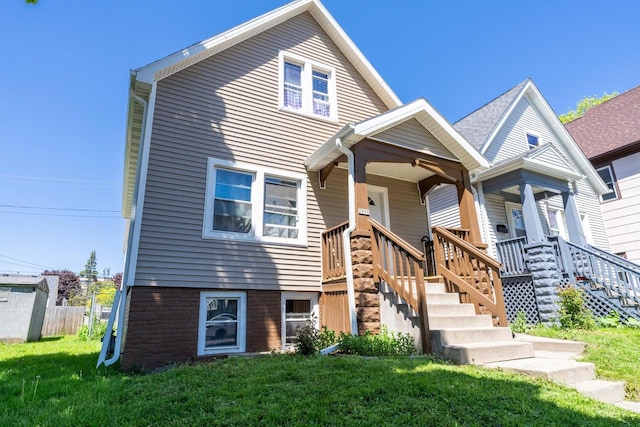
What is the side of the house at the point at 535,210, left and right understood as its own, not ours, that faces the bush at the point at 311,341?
right

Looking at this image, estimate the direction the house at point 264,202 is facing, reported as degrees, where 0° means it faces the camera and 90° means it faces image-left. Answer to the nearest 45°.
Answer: approximately 315°

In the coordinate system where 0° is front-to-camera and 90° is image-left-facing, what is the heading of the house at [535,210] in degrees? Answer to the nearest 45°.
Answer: approximately 315°

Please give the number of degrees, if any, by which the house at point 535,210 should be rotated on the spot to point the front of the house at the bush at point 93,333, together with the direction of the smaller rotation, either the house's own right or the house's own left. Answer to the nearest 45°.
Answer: approximately 135° to the house's own right

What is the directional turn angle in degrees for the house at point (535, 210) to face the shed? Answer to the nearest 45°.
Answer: approximately 90° to its right

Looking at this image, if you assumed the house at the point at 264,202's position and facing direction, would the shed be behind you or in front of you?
behind

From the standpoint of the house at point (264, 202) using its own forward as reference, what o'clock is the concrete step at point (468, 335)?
The concrete step is roughly at 11 o'clock from the house.

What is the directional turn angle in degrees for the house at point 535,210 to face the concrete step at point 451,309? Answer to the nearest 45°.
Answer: approximately 45° to its right

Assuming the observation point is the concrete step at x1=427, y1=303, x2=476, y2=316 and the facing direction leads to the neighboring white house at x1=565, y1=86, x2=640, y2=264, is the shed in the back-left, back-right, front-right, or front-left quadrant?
back-left

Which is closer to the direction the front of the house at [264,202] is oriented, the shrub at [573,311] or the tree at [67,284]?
the shrub

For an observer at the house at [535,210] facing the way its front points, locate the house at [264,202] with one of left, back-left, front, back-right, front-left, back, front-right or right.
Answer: right

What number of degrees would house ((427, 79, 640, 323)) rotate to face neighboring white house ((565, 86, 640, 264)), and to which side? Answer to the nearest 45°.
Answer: approximately 90° to its left
